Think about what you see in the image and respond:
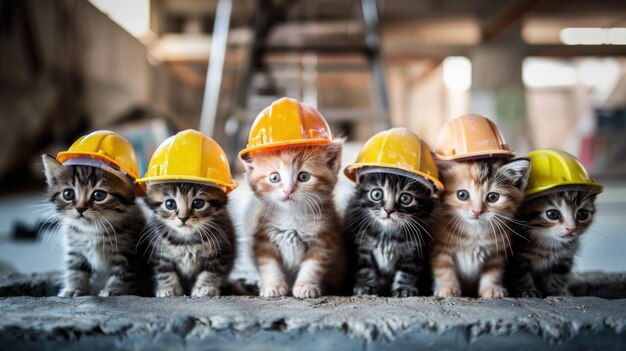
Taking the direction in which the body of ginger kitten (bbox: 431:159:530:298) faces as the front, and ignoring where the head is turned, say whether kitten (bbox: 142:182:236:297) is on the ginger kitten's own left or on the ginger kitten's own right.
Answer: on the ginger kitten's own right

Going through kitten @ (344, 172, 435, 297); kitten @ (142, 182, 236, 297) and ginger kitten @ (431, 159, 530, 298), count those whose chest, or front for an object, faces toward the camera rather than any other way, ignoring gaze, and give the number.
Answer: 3

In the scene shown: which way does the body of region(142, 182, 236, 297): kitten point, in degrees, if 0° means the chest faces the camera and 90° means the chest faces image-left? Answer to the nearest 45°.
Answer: approximately 0°

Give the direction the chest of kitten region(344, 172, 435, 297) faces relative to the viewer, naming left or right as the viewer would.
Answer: facing the viewer

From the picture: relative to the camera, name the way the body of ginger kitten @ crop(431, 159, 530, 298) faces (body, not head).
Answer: toward the camera

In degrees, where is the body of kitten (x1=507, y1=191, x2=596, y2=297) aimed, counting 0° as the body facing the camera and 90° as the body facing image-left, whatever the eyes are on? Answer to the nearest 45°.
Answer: approximately 315°

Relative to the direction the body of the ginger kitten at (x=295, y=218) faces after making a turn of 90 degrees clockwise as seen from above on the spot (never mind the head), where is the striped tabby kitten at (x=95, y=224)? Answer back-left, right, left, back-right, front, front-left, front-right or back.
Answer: front
